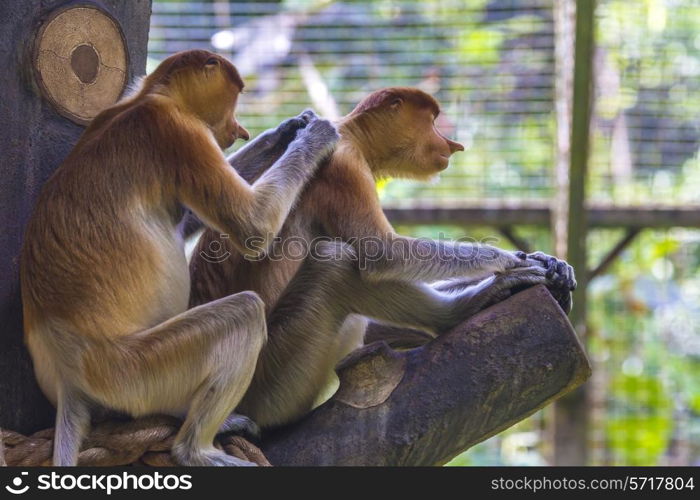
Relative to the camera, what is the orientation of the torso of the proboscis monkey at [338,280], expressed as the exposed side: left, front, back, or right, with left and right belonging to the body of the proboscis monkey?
right

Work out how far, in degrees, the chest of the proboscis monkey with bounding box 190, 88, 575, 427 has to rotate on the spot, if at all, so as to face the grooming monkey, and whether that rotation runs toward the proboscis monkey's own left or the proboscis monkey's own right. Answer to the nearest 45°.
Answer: approximately 135° to the proboscis monkey's own right

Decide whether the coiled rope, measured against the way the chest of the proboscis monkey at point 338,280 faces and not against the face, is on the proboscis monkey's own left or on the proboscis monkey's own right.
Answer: on the proboscis monkey's own right
